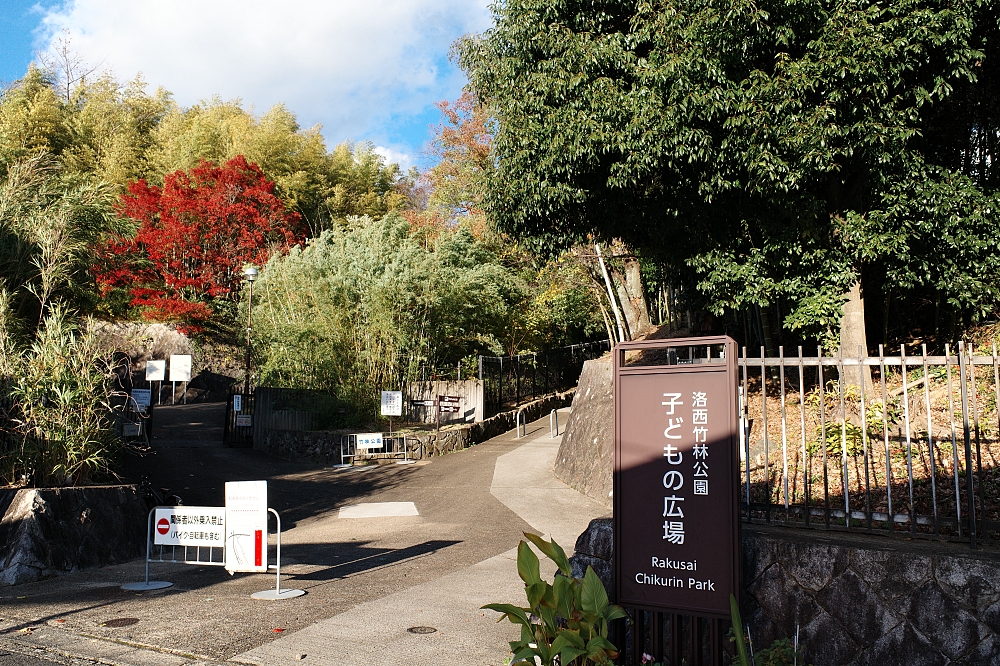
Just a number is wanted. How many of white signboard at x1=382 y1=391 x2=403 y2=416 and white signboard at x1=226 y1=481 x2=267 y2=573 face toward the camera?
2

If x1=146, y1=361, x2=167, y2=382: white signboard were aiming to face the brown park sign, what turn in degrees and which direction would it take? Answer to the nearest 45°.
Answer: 0° — it already faces it

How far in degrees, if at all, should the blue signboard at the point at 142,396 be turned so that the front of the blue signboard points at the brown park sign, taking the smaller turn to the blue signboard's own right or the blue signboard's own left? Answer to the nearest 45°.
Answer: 0° — it already faces it

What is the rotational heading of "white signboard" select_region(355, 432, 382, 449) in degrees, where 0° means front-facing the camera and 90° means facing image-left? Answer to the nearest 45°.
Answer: approximately 0°

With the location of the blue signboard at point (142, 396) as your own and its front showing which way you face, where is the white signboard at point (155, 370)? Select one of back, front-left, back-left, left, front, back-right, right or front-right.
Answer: back
